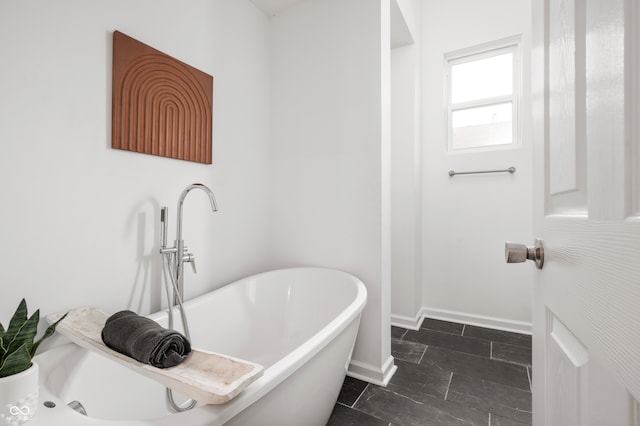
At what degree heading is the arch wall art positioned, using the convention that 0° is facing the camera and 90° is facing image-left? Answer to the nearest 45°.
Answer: approximately 315°

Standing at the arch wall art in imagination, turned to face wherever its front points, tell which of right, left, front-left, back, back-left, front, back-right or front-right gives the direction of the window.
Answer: front-left

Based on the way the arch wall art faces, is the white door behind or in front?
in front
